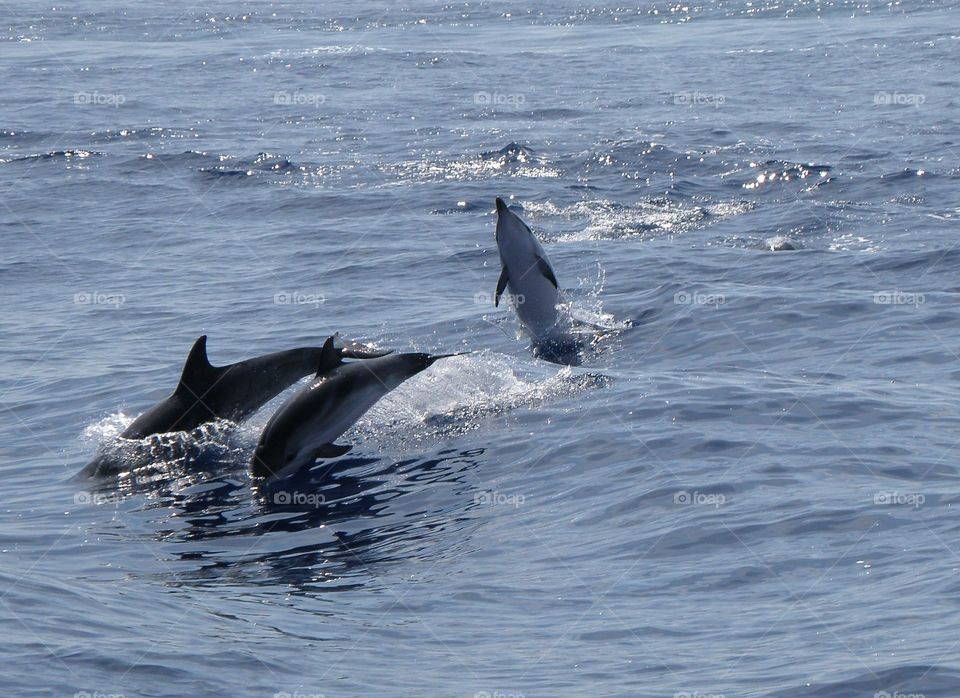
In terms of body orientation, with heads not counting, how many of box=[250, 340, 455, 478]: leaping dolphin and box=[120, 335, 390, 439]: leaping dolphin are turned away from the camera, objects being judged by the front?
0
